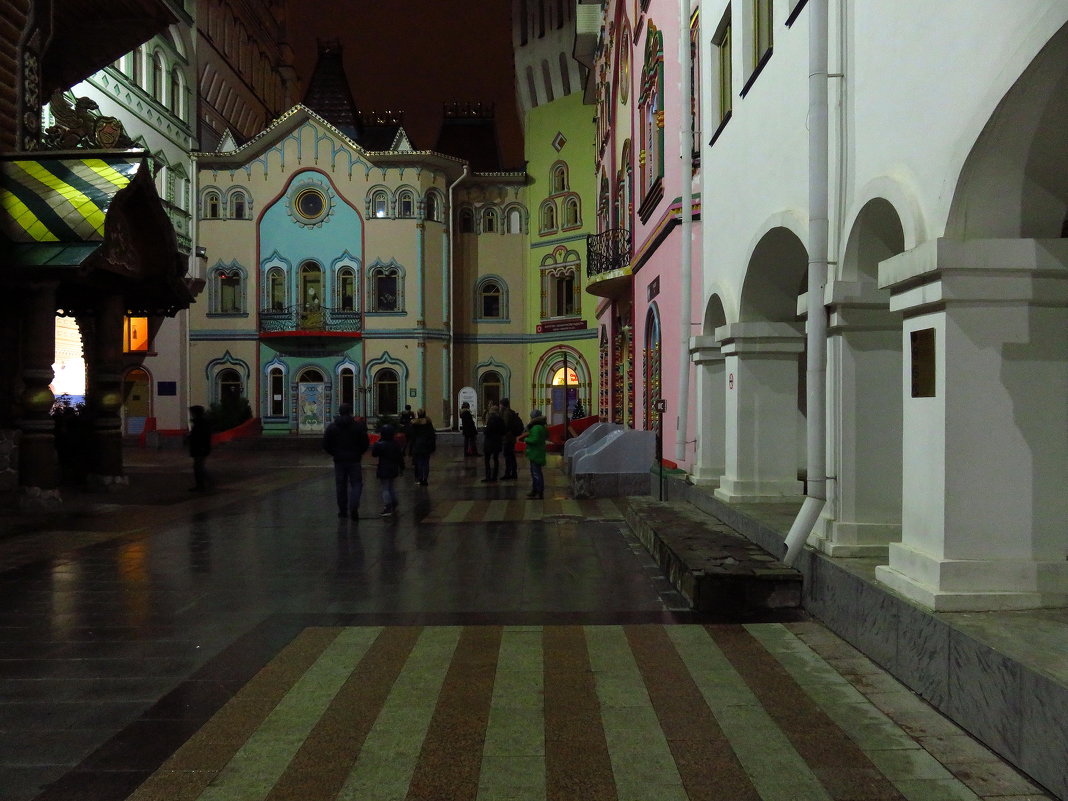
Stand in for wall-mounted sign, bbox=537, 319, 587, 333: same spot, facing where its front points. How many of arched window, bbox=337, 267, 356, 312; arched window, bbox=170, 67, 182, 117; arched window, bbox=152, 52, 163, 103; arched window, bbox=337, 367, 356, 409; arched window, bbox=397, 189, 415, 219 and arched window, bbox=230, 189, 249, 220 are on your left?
0

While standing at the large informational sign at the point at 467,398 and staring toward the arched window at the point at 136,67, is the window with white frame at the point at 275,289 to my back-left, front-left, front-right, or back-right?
front-right

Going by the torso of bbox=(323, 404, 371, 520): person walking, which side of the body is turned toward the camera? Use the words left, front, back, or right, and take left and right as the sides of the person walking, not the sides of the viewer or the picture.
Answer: back

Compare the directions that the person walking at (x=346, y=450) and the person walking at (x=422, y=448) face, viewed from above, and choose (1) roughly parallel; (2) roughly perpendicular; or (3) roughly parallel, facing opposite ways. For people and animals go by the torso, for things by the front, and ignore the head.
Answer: roughly parallel

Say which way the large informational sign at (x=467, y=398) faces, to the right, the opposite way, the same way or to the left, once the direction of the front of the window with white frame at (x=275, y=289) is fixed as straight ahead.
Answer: the same way

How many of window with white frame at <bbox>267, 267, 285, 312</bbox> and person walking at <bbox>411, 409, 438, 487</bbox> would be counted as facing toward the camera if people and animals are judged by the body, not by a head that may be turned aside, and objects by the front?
1

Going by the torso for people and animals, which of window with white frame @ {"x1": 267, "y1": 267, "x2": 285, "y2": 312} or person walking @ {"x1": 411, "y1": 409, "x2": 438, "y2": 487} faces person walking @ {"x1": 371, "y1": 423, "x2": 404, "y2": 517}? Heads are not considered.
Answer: the window with white frame

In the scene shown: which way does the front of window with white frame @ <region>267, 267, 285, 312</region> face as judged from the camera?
facing the viewer

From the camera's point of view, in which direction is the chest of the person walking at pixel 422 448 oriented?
away from the camera

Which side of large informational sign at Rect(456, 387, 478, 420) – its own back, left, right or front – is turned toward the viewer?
front

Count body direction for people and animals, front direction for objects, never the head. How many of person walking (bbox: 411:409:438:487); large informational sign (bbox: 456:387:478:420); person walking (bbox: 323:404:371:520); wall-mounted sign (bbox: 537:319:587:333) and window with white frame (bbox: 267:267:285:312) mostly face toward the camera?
3

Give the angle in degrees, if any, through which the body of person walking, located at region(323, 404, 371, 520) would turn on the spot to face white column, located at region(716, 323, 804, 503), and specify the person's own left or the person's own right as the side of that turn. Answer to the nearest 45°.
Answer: approximately 135° to the person's own right

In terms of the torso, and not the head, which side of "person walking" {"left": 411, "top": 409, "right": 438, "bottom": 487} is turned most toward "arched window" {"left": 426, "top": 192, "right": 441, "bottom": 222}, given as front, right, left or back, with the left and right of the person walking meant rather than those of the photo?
front

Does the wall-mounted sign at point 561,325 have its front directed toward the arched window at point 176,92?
no

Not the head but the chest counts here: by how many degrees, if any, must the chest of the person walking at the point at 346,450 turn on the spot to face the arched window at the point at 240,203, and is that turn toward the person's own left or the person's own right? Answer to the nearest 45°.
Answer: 0° — they already face it

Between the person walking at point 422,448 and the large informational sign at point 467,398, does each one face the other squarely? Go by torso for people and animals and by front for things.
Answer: yes

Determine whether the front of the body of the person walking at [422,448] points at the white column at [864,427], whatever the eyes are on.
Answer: no

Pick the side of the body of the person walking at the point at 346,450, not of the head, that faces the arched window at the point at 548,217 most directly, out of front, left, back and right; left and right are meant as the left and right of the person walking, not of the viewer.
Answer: front

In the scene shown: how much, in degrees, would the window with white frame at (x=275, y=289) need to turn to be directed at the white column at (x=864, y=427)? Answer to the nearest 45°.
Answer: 0° — it already faces it
